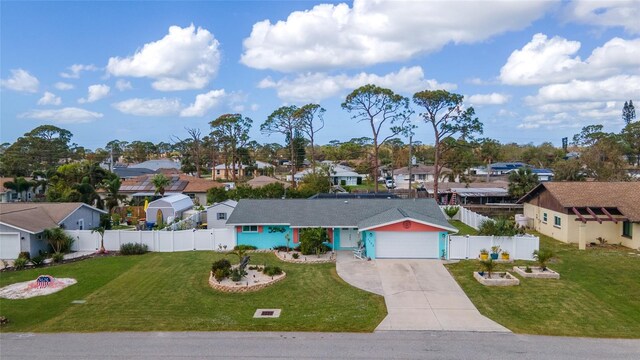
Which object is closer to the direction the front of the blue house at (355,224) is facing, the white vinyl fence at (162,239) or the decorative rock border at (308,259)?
the decorative rock border

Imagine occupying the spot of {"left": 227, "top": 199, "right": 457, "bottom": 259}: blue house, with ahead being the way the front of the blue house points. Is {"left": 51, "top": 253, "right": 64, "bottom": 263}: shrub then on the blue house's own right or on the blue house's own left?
on the blue house's own right

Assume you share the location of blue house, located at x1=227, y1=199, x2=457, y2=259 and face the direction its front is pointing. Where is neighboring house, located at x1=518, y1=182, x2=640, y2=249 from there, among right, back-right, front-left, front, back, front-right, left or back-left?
left

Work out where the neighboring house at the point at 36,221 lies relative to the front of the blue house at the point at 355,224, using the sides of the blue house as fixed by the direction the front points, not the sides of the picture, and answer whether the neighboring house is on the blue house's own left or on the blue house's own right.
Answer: on the blue house's own right

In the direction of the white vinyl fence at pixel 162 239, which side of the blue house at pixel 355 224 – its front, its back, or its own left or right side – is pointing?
right

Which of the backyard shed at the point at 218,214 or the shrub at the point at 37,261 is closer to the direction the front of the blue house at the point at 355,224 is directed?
the shrub

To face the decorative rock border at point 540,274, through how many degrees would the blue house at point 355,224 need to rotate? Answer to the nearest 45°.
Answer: approximately 45° to its left

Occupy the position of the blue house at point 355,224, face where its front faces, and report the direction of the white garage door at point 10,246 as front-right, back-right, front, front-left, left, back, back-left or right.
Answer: right

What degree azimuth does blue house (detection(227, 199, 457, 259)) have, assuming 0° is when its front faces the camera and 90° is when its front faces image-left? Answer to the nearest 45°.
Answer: approximately 0°

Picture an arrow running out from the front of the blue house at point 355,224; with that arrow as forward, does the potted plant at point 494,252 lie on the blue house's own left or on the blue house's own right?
on the blue house's own left

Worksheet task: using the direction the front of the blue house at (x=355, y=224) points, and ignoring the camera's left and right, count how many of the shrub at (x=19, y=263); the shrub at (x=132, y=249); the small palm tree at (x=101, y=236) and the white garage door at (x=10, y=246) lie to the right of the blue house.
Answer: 4

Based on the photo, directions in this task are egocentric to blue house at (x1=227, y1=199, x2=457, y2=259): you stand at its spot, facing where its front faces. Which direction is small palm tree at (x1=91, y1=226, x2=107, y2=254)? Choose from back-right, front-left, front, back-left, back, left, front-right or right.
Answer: right

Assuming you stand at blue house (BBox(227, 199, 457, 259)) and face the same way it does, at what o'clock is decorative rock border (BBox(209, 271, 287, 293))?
The decorative rock border is roughly at 1 o'clock from the blue house.
